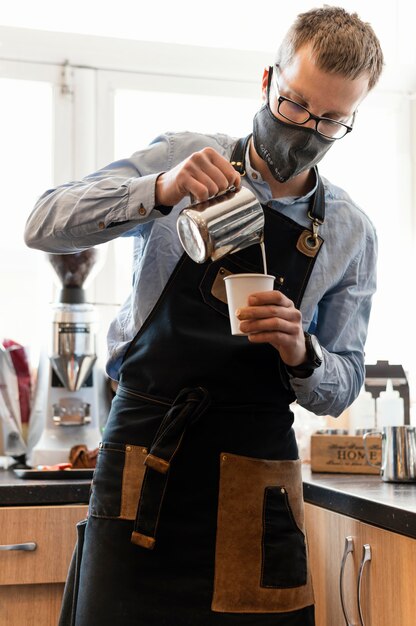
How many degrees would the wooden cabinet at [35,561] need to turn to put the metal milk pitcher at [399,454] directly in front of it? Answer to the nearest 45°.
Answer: approximately 90° to its left

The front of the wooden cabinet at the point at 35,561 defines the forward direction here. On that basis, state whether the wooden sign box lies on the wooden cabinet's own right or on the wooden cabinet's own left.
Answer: on the wooden cabinet's own left

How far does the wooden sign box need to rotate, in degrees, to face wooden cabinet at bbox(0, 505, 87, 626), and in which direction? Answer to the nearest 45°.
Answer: approximately 45° to its right

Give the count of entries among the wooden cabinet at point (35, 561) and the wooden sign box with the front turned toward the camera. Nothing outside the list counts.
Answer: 2

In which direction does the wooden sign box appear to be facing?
toward the camera

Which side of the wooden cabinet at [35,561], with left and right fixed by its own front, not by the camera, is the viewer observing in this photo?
front

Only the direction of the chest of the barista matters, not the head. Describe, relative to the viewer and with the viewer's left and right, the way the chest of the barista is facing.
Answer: facing the viewer

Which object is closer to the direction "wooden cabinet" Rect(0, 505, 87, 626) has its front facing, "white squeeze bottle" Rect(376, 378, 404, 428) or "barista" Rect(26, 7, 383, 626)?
the barista

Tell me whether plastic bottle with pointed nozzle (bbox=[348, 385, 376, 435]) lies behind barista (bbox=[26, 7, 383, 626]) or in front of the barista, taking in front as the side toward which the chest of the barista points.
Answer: behind
